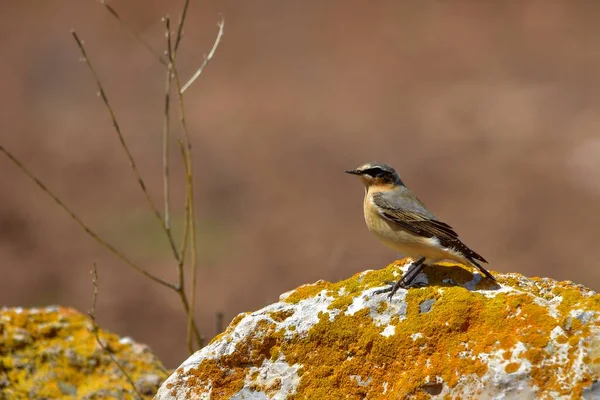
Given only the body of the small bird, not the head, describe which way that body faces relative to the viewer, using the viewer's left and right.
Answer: facing to the left of the viewer

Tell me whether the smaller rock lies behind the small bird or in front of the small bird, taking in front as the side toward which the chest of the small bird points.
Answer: in front
